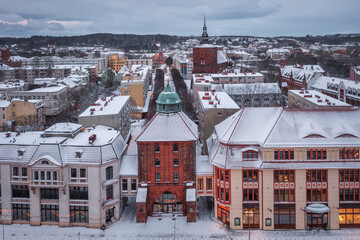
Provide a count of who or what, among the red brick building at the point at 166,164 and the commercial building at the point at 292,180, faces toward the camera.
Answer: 2

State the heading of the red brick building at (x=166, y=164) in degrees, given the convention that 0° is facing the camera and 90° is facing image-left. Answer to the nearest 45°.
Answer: approximately 0°

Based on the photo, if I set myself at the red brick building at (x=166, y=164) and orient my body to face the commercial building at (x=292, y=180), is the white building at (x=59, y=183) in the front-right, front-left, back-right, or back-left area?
back-right

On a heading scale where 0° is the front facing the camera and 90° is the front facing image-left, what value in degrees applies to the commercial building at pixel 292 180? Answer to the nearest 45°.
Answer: approximately 0°

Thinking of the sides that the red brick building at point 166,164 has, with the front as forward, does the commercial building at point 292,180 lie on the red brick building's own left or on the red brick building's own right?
on the red brick building's own left

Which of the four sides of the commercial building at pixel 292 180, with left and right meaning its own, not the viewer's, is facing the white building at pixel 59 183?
right

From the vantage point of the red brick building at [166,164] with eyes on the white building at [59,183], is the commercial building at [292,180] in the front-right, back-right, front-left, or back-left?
back-left

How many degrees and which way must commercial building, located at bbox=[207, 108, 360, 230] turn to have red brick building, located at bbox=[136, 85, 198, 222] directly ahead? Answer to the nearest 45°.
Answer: approximately 90° to its right
